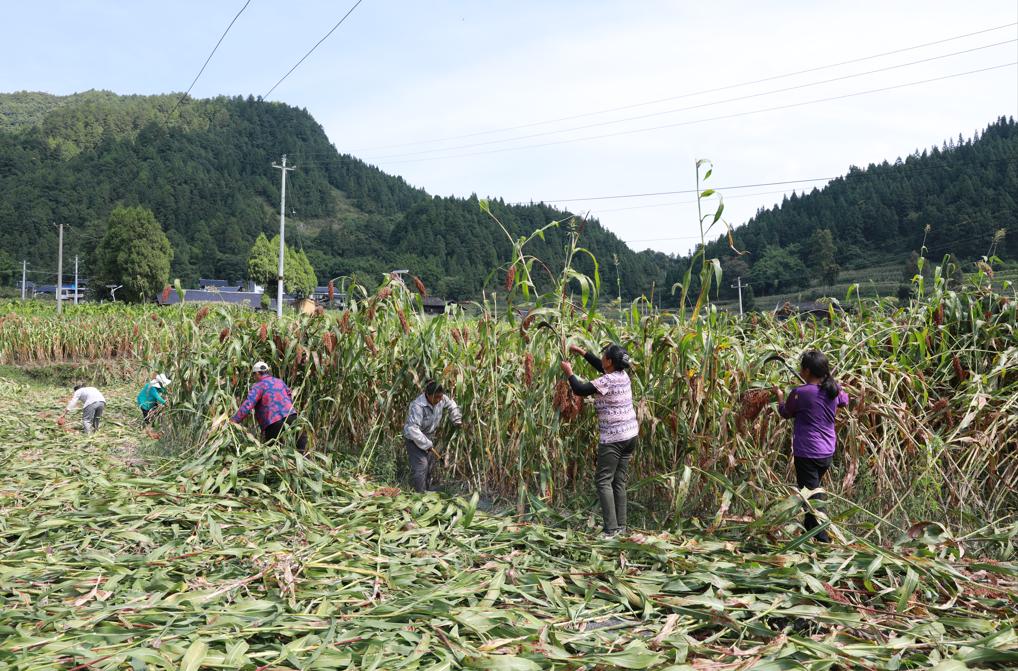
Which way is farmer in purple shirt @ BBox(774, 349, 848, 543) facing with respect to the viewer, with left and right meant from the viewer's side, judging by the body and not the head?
facing away from the viewer and to the left of the viewer

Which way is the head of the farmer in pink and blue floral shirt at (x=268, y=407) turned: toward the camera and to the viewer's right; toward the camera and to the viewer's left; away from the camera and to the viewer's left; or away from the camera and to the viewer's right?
away from the camera and to the viewer's left

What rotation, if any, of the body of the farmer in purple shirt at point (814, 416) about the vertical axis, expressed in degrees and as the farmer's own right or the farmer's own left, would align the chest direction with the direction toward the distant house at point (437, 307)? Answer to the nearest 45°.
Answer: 0° — they already face it

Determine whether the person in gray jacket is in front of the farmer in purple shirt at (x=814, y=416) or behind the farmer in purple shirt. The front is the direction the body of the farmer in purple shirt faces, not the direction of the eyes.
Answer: in front

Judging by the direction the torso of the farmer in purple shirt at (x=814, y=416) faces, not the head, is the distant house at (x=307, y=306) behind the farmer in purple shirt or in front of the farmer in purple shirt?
in front

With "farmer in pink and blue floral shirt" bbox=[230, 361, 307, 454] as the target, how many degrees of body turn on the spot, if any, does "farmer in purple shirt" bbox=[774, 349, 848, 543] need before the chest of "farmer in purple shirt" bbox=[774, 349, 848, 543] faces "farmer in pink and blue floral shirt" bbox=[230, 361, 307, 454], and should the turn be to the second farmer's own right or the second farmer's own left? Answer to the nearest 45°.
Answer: approximately 45° to the second farmer's own left
